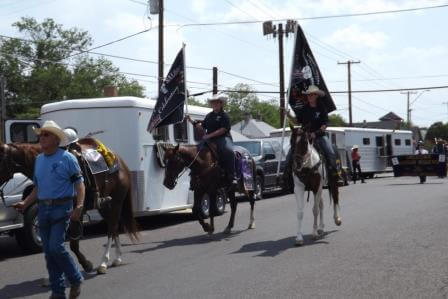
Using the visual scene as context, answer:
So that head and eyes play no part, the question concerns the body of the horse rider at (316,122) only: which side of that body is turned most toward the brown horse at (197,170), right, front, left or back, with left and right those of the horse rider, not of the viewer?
right

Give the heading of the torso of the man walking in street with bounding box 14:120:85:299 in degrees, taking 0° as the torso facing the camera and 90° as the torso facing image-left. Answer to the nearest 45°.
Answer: approximately 45°

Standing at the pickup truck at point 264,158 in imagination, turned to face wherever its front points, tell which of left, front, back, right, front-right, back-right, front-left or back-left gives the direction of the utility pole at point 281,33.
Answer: back-right

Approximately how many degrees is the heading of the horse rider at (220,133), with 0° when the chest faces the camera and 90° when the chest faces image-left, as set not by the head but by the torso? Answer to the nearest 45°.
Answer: approximately 45°

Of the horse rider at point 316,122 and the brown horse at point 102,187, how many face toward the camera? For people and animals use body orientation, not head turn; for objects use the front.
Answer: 1

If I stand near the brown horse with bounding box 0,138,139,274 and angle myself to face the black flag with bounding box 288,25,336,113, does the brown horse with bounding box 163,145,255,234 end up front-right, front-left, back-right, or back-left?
front-left

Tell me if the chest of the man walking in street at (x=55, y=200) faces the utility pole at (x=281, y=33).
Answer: no

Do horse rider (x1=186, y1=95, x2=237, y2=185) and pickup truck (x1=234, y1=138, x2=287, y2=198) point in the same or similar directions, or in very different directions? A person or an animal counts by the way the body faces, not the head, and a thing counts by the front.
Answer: same or similar directions

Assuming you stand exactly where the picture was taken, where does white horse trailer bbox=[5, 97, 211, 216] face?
facing the viewer and to the left of the viewer

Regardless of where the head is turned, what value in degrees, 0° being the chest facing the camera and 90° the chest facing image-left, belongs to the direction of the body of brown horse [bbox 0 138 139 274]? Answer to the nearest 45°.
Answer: approximately 90°

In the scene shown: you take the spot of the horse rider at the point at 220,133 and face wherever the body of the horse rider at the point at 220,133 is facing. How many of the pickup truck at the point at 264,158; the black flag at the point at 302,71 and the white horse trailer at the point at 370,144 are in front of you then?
0

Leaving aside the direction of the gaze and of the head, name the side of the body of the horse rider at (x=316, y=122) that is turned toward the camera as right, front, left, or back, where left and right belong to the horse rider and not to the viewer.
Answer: front

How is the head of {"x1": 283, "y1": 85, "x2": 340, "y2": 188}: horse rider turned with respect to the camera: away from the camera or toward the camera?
toward the camera

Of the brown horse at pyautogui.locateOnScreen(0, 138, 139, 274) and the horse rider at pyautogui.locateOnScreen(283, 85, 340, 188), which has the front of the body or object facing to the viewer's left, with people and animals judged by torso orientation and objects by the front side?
the brown horse
